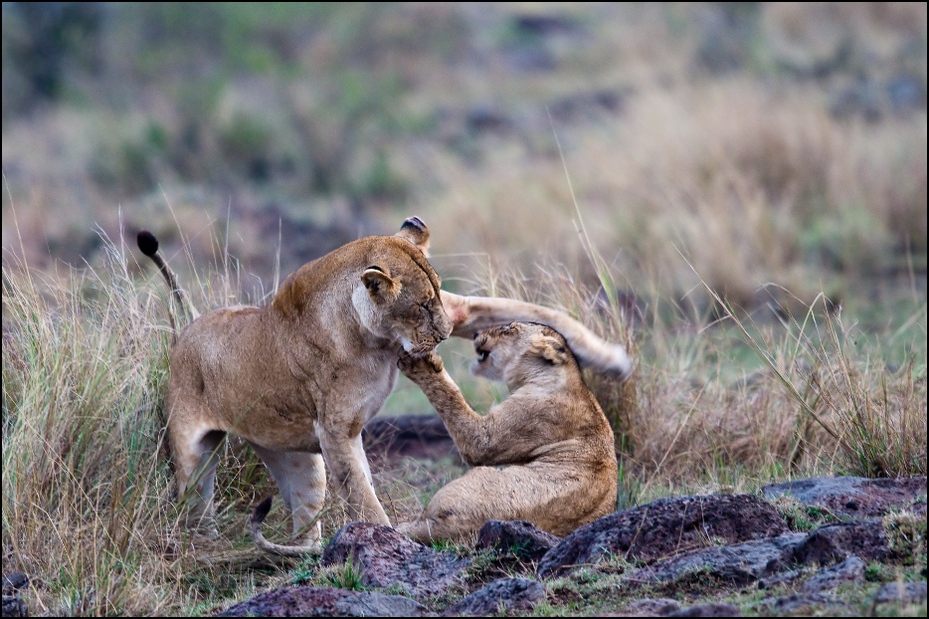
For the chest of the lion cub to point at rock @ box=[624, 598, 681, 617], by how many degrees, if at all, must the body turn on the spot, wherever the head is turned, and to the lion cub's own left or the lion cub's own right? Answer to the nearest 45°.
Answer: approximately 90° to the lion cub's own left

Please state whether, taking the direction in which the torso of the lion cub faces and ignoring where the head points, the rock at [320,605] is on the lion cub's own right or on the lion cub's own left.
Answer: on the lion cub's own left

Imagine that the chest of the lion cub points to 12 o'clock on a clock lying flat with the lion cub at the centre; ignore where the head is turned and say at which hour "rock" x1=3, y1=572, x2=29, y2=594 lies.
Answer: The rock is roughly at 11 o'clock from the lion cub.

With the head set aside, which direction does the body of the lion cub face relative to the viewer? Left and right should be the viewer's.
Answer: facing to the left of the viewer

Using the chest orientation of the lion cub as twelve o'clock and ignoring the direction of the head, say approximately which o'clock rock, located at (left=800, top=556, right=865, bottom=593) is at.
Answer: The rock is roughly at 8 o'clock from the lion cub.

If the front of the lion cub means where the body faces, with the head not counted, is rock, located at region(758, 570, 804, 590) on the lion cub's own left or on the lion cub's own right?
on the lion cub's own left

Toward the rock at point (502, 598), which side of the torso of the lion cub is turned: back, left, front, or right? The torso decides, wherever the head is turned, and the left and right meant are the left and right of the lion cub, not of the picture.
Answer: left
